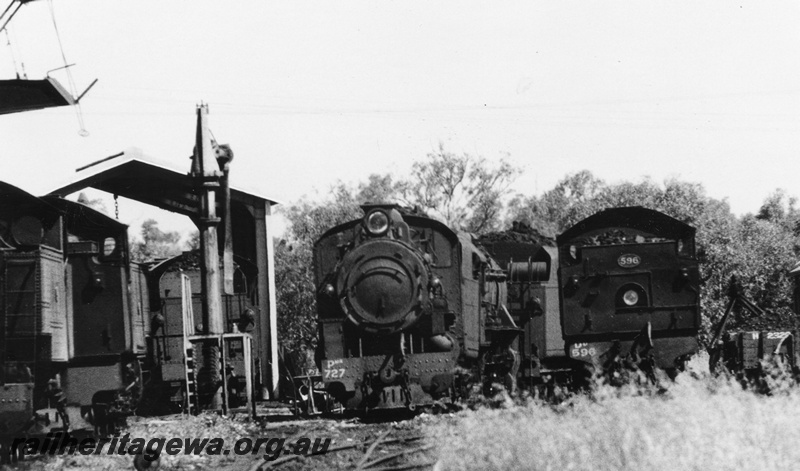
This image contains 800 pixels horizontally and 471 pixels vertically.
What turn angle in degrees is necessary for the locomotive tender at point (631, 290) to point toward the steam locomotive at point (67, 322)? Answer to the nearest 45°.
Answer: approximately 135° to its left

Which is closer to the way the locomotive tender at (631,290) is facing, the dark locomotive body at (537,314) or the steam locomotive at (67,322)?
the dark locomotive body

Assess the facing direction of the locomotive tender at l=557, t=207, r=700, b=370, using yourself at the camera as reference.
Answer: facing away from the viewer
